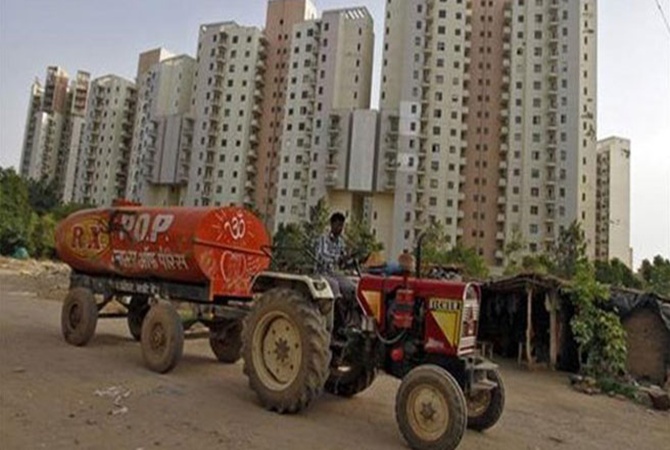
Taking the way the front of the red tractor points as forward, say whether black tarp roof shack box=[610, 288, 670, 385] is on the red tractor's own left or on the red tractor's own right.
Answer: on the red tractor's own left

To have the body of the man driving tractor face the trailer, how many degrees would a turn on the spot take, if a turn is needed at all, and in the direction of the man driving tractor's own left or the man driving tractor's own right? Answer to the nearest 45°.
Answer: approximately 180°

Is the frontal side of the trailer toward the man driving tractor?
yes

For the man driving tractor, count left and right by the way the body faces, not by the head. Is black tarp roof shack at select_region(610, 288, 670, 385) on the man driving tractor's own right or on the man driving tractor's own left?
on the man driving tractor's own left

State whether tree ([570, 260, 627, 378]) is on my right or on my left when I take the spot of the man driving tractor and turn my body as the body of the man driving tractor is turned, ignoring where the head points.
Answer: on my left

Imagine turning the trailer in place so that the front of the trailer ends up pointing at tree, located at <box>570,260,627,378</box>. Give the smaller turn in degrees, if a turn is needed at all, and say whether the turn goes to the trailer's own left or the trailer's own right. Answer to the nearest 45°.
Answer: approximately 45° to the trailer's own left

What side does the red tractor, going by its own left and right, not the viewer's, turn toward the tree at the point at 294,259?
back

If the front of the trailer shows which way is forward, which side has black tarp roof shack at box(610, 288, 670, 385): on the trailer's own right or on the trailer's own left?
on the trailer's own left

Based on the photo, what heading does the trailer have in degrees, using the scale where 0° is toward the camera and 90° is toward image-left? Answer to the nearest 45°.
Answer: approximately 315°

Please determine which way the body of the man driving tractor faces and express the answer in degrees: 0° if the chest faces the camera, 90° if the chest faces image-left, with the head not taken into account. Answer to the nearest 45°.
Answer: approximately 315°
